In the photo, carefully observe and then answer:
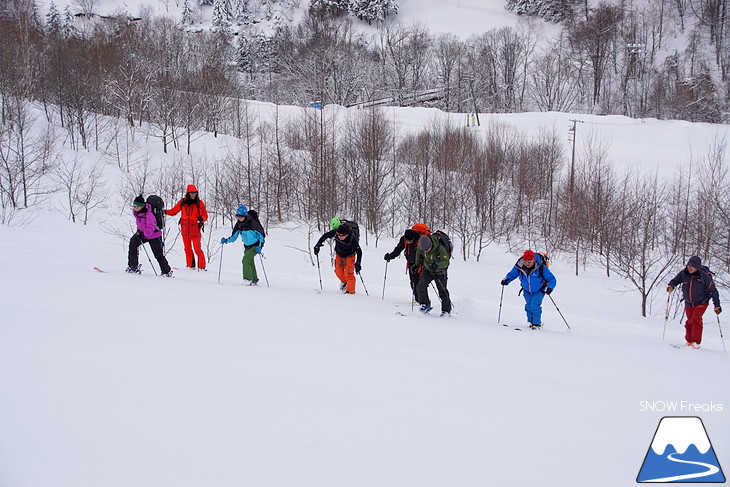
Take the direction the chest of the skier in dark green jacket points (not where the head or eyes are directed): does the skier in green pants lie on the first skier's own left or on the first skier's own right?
on the first skier's own right

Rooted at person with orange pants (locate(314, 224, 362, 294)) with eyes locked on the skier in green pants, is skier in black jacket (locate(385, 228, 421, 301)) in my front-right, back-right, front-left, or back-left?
back-left

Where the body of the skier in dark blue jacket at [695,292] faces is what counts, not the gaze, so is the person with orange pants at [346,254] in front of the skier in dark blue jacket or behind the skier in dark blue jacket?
in front

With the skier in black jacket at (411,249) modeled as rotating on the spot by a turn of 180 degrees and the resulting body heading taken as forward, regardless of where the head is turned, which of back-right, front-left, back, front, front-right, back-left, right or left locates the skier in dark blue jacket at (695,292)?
front-right

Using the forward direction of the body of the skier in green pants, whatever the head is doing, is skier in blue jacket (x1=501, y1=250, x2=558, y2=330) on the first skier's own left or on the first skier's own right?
on the first skier's own left

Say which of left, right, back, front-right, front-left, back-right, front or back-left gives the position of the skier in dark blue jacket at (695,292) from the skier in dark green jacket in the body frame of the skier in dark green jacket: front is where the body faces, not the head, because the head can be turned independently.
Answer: back-left

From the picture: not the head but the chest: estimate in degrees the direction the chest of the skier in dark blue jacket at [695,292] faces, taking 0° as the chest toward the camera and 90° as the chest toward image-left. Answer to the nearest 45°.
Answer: approximately 45°

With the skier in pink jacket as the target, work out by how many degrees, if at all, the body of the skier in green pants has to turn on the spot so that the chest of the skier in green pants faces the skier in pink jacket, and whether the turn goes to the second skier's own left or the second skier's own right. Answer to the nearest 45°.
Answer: approximately 45° to the second skier's own right
